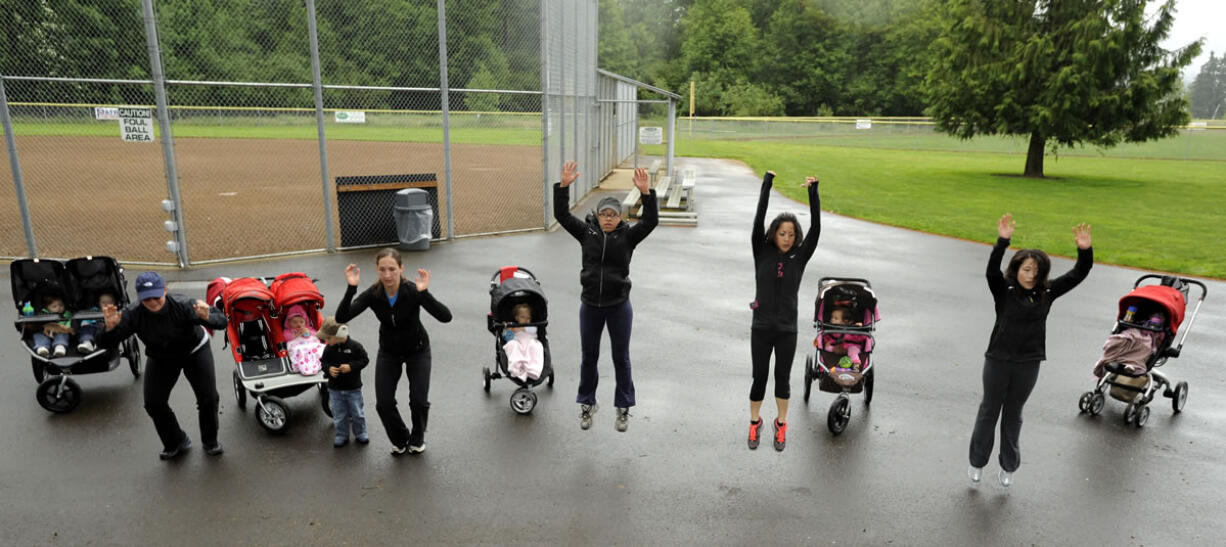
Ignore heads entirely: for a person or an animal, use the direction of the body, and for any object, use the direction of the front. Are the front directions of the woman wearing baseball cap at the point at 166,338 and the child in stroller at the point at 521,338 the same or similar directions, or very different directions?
same or similar directions

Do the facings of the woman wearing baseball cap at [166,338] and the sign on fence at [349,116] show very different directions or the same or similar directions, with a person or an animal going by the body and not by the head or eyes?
same or similar directions

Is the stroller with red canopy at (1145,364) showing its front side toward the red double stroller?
yes

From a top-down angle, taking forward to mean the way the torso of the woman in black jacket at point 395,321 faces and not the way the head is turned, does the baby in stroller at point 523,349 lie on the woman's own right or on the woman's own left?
on the woman's own left

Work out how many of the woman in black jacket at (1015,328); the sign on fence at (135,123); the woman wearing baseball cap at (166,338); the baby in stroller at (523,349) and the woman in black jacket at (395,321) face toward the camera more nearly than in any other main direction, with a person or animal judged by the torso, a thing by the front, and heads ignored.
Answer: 5

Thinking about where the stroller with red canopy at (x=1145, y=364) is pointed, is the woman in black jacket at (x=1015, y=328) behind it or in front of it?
in front

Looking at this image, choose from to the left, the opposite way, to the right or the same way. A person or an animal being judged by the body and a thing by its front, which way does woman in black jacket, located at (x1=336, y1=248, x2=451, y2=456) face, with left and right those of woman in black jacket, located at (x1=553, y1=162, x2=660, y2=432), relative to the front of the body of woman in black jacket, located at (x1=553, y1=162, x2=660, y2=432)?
the same way

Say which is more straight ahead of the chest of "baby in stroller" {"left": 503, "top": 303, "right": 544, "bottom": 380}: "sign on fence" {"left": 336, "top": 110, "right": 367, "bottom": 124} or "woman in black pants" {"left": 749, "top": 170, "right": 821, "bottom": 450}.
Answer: the woman in black pants

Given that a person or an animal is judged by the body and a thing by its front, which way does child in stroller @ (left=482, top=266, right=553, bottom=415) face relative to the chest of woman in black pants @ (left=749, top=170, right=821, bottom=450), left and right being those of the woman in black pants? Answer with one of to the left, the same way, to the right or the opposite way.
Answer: the same way

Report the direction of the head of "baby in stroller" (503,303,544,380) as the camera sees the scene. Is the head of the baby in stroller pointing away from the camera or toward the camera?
toward the camera

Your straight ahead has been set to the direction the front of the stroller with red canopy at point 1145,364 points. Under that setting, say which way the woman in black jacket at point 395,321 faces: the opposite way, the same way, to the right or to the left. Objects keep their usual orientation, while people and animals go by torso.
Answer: to the left

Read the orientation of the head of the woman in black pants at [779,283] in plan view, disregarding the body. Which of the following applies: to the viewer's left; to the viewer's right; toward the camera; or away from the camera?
toward the camera

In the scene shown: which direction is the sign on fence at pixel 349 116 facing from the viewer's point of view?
toward the camera

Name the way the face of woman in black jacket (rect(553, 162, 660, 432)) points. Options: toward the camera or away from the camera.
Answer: toward the camera

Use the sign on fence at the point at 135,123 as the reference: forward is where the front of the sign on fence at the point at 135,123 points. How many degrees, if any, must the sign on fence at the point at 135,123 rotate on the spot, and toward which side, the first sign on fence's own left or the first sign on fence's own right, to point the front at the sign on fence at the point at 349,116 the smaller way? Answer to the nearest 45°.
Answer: approximately 90° to the first sign on fence's own left

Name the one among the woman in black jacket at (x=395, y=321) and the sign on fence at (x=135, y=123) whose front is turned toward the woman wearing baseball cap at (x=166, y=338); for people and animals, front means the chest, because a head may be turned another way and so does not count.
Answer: the sign on fence

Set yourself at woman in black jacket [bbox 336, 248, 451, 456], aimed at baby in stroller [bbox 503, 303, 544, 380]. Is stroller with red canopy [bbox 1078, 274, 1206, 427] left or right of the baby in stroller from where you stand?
right

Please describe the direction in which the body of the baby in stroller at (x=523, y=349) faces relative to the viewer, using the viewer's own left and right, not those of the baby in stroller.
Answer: facing the viewer

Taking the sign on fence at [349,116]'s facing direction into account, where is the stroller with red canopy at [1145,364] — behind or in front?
in front

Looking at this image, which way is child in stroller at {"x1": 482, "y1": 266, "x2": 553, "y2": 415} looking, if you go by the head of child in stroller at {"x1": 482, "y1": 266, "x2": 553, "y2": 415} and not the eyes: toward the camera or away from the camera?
toward the camera

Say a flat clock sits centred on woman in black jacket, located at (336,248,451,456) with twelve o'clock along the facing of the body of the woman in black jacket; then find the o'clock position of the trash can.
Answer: The trash can is roughly at 6 o'clock from the woman in black jacket.

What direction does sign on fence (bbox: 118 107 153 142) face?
toward the camera

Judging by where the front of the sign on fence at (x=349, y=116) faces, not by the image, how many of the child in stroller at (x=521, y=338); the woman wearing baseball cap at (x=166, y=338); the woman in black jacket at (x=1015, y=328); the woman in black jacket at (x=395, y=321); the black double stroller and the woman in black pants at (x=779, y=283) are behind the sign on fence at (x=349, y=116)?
0
